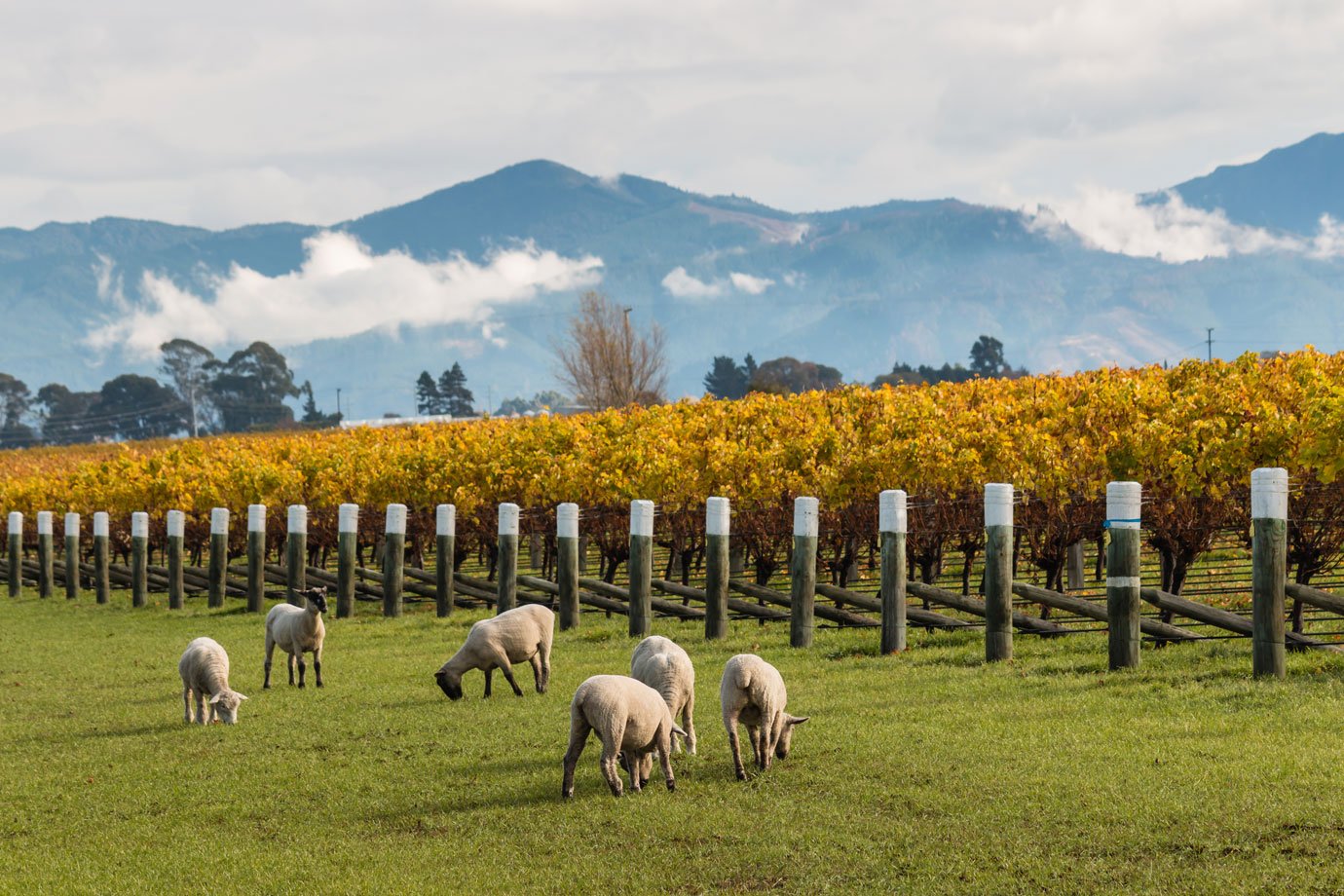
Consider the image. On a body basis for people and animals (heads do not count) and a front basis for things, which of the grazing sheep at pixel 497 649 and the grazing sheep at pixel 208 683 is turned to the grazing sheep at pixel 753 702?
the grazing sheep at pixel 208 683

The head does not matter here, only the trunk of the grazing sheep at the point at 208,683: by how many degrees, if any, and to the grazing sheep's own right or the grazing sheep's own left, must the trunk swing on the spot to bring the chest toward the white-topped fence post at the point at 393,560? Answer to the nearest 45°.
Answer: approximately 135° to the grazing sheep's own left

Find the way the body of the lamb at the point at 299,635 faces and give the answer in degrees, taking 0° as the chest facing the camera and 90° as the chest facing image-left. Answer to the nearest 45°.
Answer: approximately 315°

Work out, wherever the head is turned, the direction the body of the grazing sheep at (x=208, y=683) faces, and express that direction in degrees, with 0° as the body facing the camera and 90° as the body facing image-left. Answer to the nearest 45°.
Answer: approximately 315°

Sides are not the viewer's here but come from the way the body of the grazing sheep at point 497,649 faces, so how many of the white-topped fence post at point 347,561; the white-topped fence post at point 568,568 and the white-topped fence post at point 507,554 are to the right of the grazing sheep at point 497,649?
3

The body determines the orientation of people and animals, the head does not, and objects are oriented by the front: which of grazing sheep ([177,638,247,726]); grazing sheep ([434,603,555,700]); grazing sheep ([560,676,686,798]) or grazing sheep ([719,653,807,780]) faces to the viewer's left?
grazing sheep ([434,603,555,700])

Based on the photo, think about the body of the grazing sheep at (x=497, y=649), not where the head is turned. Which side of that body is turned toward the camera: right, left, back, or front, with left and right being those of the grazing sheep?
left

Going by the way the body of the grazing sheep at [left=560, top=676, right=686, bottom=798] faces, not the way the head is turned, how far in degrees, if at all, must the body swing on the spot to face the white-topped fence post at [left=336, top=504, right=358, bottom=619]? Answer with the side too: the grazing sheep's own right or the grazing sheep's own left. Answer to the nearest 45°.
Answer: approximately 45° to the grazing sheep's own left

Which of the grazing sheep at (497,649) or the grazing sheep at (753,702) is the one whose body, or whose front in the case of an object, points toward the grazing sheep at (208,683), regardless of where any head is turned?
the grazing sheep at (497,649)

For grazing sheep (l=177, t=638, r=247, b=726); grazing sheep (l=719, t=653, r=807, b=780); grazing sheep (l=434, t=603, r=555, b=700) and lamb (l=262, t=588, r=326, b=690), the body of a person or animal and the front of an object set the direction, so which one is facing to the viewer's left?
grazing sheep (l=434, t=603, r=555, b=700)

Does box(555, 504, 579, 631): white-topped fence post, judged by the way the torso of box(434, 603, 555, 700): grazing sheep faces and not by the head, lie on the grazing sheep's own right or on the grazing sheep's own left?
on the grazing sheep's own right
